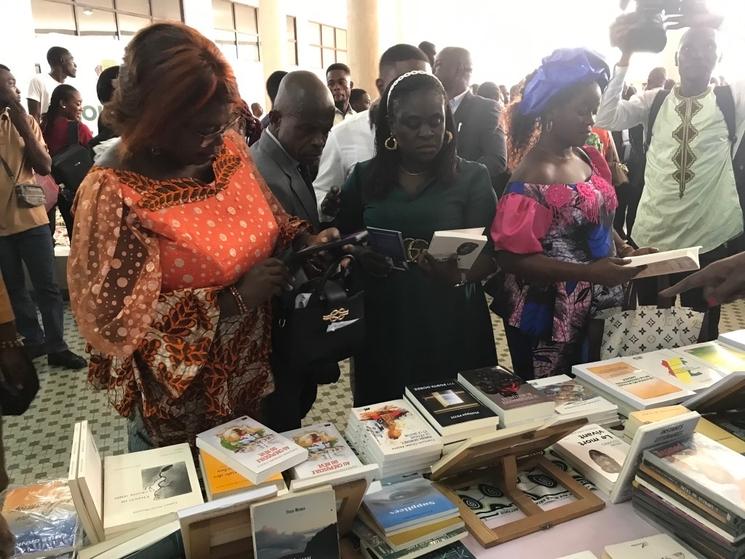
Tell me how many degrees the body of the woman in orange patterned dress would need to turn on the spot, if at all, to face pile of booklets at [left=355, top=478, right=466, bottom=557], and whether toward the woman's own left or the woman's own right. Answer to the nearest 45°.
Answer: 0° — they already face it

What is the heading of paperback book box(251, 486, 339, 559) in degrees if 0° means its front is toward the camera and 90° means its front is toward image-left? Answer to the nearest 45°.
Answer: approximately 0°

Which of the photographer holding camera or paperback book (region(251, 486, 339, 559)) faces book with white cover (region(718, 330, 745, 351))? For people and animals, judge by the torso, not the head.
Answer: the photographer holding camera

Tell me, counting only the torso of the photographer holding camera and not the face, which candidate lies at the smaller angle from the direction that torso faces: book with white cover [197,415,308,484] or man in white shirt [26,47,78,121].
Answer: the book with white cover

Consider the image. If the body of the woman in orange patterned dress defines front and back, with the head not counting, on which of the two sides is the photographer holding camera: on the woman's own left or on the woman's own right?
on the woman's own left

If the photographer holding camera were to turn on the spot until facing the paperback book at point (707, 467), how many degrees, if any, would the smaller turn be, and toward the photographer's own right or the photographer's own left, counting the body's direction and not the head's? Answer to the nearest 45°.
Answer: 0° — they already face it
